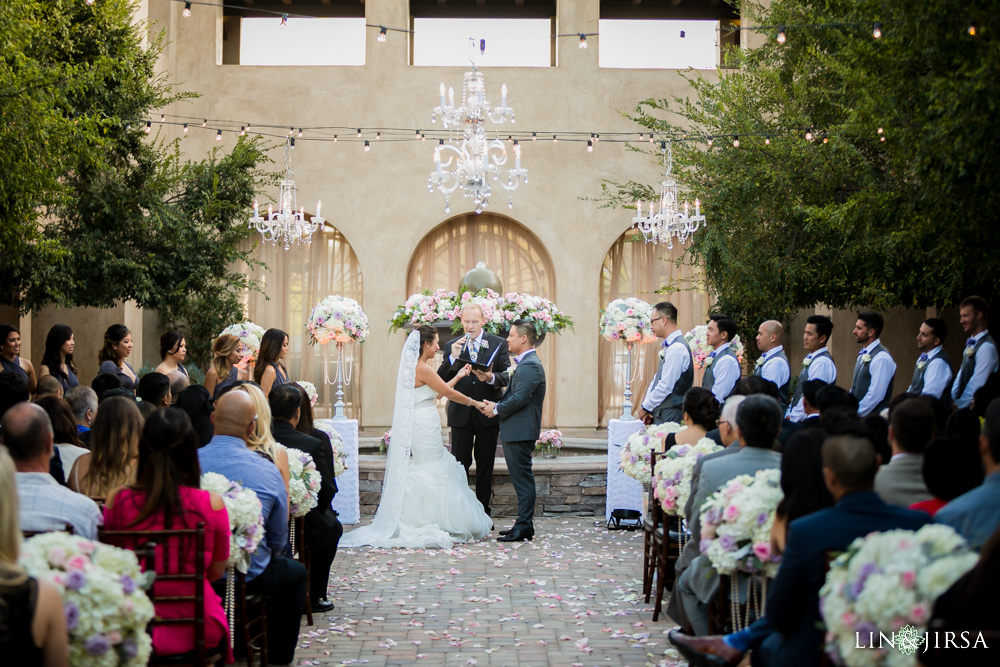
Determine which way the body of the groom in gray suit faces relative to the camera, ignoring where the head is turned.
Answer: to the viewer's left

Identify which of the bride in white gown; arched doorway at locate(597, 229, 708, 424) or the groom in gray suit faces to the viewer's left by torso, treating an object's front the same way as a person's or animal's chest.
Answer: the groom in gray suit

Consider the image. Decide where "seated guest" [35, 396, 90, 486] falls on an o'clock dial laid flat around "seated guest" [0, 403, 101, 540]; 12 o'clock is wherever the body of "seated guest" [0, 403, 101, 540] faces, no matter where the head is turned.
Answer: "seated guest" [35, 396, 90, 486] is roughly at 12 o'clock from "seated guest" [0, 403, 101, 540].

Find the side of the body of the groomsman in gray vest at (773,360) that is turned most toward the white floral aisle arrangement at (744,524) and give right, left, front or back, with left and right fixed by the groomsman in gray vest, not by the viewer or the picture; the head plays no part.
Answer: left

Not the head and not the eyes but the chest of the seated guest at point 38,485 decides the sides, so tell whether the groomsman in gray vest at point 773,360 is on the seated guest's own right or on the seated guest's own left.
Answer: on the seated guest's own right

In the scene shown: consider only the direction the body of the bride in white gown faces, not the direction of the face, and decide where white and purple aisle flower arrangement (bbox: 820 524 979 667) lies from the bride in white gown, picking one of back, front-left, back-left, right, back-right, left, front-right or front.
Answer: right

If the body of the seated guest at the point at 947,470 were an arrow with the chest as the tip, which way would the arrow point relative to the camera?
away from the camera

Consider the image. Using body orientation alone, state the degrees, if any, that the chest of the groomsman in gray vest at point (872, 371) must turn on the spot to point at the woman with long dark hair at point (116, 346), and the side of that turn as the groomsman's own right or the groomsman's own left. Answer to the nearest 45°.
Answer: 0° — they already face them

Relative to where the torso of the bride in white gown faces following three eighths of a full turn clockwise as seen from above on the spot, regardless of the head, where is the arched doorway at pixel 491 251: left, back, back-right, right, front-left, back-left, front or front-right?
back-right

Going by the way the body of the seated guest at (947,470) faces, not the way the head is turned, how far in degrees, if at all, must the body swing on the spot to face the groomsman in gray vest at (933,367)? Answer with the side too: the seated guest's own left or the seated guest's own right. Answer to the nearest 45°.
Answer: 0° — they already face them

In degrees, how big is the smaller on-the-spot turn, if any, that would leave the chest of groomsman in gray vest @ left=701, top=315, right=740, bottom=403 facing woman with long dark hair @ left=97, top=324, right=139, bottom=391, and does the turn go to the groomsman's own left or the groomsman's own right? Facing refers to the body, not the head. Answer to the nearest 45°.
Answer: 0° — they already face them

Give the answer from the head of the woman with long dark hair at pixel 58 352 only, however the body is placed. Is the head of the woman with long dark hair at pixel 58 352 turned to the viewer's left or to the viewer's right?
to the viewer's right

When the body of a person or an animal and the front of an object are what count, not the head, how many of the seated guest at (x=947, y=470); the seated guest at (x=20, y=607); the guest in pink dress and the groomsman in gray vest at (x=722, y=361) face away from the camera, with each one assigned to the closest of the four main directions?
3
